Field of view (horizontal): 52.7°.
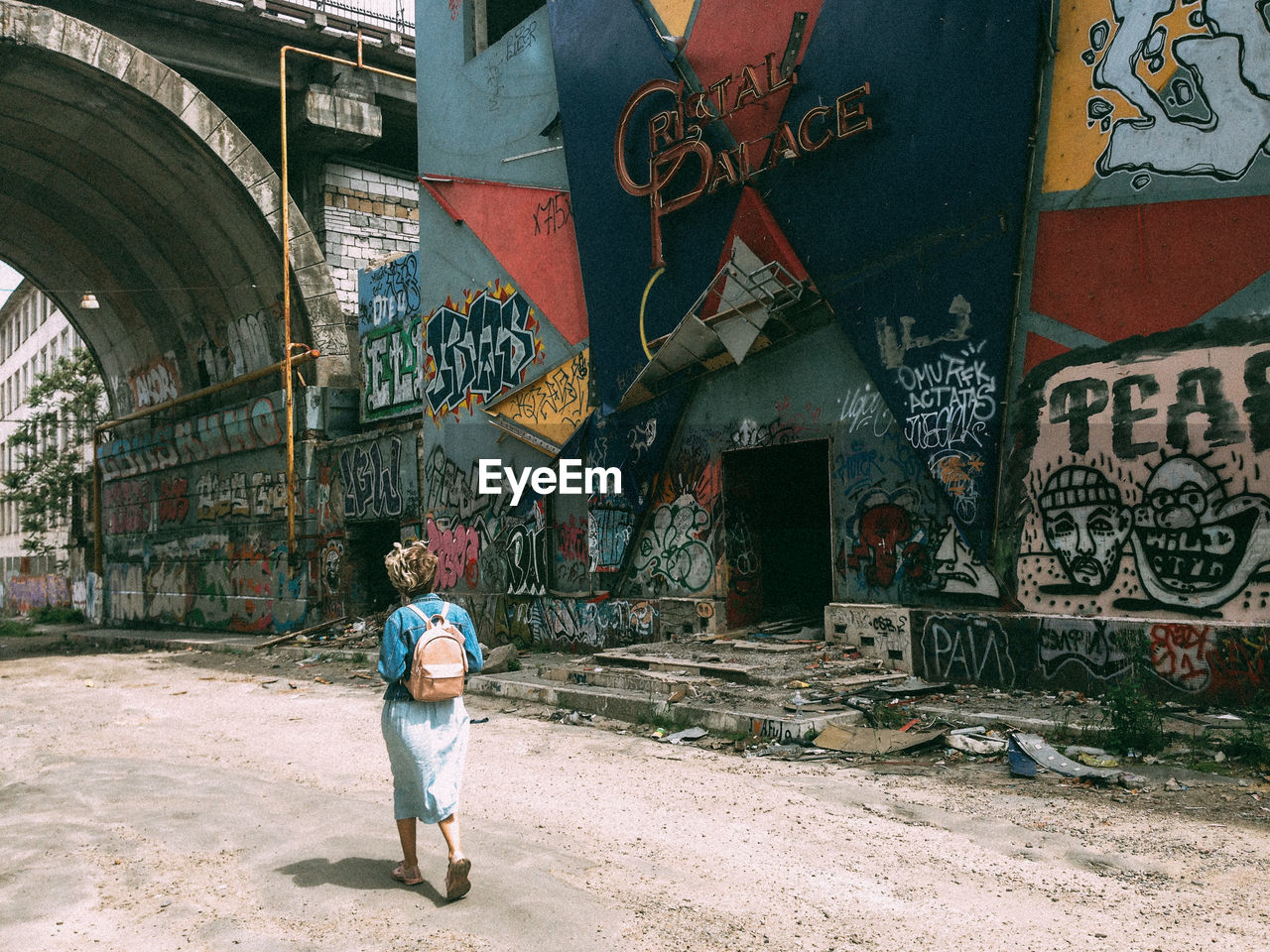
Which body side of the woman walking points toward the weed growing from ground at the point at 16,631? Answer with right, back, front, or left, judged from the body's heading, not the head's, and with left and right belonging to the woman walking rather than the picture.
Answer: front

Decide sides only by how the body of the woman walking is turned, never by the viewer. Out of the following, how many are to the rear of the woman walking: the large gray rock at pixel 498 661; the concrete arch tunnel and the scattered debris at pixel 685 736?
0

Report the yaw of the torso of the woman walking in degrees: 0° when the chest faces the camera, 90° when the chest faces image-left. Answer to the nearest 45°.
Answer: approximately 180°

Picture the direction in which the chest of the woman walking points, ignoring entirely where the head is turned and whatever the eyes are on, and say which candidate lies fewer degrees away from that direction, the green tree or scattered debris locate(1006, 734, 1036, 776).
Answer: the green tree

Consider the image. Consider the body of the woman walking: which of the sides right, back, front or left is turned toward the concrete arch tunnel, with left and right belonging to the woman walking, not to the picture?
front

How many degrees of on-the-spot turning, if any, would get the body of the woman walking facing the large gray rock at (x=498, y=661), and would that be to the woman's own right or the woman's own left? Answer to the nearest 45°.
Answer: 0° — they already face it

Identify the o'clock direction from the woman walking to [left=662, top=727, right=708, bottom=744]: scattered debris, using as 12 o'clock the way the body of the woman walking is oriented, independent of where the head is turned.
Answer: The scattered debris is roughly at 1 o'clock from the woman walking.

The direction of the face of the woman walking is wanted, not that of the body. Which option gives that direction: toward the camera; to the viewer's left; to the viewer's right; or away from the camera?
away from the camera

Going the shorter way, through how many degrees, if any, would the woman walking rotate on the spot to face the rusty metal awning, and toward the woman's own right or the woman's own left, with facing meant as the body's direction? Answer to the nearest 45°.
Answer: approximately 45° to the woman's own right

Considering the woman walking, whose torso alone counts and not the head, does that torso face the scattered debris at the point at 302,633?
yes

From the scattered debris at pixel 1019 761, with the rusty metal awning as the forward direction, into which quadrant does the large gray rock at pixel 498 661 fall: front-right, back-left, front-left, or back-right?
front-left
